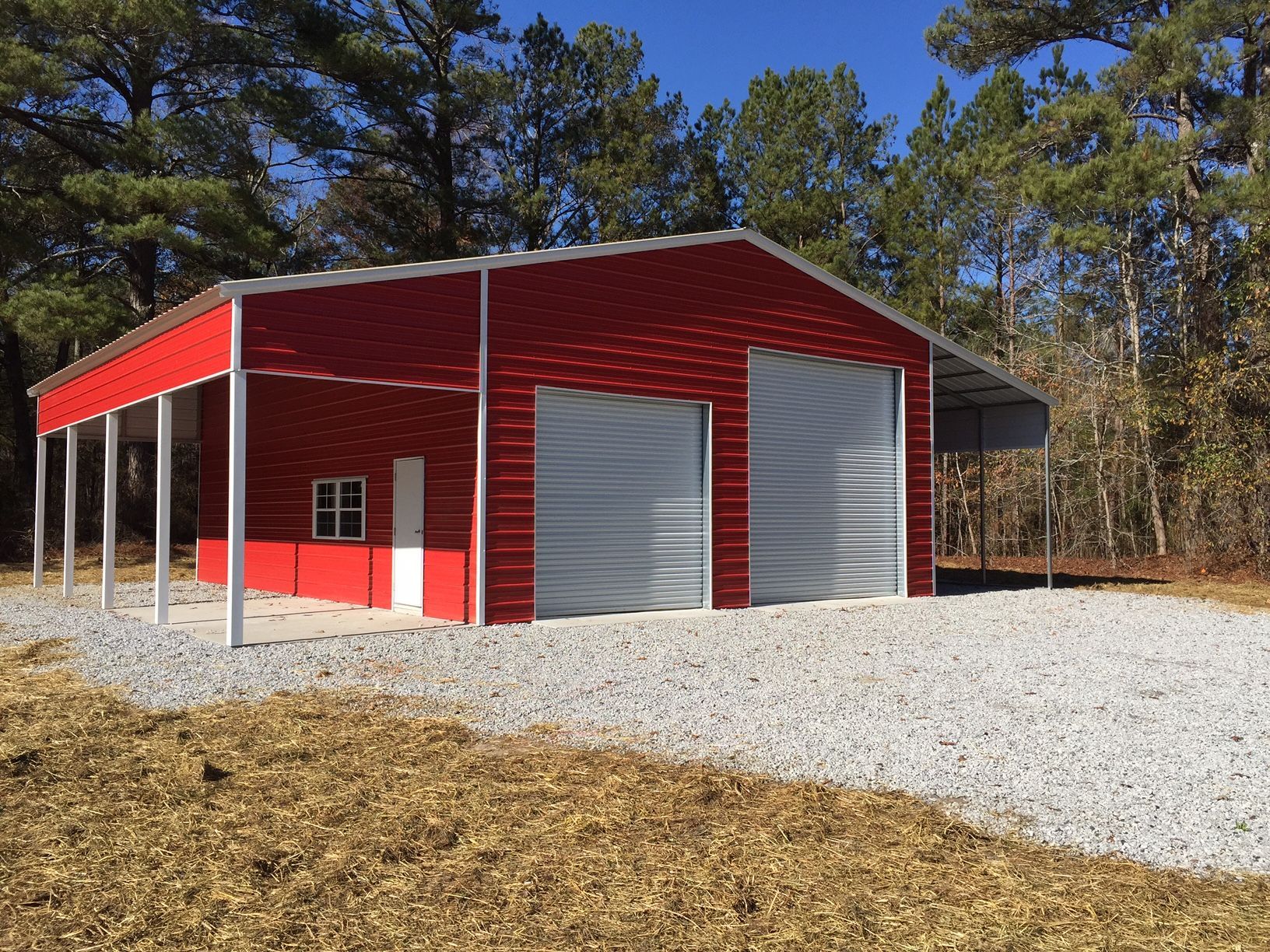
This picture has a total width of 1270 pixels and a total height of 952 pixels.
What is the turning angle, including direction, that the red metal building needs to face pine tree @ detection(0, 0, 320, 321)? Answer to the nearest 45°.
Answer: approximately 180°

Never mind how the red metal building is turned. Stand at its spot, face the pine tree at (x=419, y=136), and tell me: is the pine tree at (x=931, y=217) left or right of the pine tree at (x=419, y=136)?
right

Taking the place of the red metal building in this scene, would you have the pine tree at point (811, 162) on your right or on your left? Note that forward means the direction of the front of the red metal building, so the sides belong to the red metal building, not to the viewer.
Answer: on your left

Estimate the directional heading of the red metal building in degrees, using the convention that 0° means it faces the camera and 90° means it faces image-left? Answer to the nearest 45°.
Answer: approximately 315°

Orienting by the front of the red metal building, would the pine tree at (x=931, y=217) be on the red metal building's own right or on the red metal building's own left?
on the red metal building's own left
